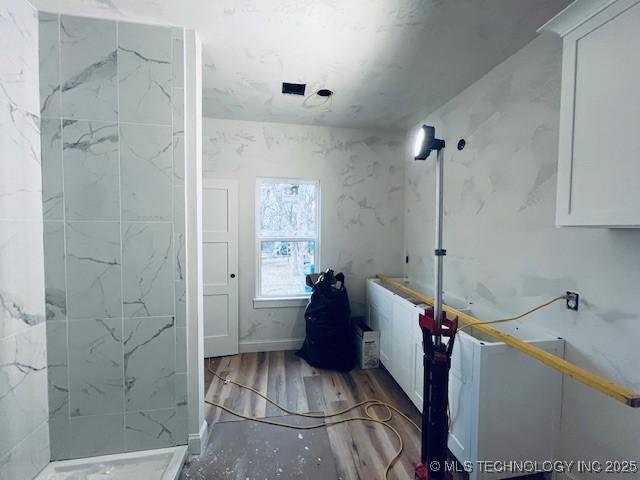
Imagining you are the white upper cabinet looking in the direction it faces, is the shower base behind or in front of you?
in front

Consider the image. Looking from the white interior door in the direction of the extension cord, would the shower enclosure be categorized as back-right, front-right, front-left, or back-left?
front-right

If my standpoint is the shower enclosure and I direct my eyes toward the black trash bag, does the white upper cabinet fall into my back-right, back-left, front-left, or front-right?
front-right

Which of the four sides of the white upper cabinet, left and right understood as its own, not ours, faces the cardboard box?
right

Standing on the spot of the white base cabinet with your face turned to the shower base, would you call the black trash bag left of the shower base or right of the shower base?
right

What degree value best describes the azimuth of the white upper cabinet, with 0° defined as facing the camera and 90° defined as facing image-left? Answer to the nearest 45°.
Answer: approximately 45°

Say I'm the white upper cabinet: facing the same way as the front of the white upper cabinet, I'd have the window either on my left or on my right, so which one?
on my right

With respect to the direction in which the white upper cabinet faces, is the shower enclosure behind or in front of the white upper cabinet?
in front
